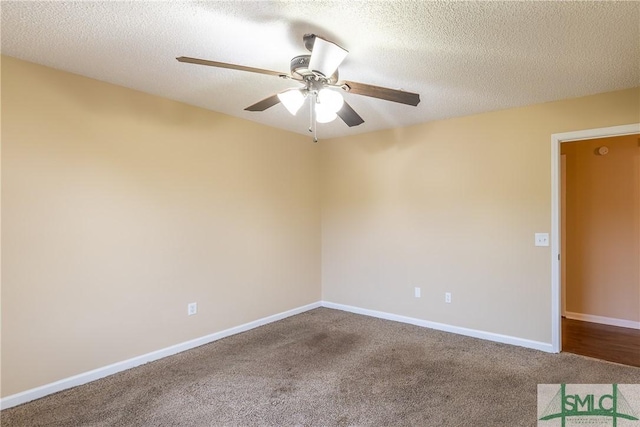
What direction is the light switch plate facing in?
toward the camera

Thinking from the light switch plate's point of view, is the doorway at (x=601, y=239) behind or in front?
behind
